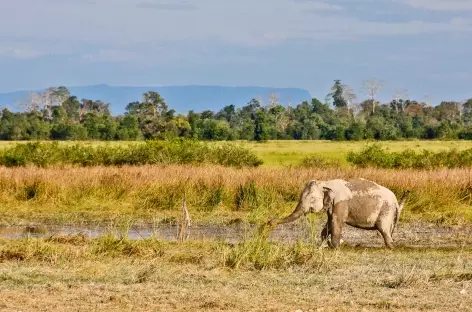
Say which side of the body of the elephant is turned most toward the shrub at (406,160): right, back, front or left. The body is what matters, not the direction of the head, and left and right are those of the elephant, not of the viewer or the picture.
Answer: right

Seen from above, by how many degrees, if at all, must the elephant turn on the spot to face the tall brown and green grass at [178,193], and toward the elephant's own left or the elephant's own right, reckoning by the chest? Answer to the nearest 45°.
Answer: approximately 45° to the elephant's own right

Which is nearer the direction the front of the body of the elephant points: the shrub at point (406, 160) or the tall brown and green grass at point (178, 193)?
the tall brown and green grass

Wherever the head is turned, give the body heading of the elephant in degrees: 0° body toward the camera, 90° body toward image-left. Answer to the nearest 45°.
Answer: approximately 90°
